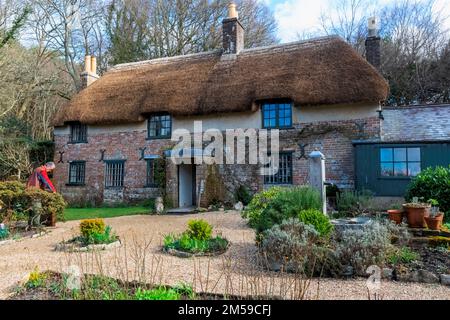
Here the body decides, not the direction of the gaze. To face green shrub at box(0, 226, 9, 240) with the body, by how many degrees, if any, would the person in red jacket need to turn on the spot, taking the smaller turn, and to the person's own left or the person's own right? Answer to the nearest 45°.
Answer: approximately 135° to the person's own right

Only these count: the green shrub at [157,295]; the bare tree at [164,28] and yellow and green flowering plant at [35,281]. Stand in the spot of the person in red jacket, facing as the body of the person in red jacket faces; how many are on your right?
2

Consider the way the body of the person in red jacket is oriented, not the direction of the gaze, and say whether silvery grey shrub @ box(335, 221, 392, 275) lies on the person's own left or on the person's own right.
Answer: on the person's own right

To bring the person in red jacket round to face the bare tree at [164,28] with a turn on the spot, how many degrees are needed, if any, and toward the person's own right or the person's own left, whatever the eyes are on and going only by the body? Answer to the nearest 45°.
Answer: approximately 45° to the person's own left

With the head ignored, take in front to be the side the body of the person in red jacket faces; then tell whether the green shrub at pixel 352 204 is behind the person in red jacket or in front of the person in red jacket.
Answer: in front

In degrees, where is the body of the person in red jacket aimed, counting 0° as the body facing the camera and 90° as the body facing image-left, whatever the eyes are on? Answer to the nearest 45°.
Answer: approximately 270°

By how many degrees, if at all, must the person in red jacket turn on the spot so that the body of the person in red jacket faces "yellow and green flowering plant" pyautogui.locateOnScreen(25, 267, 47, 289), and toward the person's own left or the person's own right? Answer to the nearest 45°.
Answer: approximately 90° to the person's own right

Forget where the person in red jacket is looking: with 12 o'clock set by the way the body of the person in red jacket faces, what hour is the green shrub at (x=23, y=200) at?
The green shrub is roughly at 4 o'clock from the person in red jacket.

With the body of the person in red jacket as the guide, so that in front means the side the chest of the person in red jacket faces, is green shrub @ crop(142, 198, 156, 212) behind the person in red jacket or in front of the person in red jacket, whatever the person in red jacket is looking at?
in front

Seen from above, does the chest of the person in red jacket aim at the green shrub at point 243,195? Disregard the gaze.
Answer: yes

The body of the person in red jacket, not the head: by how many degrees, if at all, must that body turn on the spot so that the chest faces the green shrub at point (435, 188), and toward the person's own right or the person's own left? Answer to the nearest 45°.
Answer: approximately 45° to the person's own right

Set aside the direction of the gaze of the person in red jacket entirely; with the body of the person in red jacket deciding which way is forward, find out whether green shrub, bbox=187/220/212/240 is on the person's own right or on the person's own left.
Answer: on the person's own right

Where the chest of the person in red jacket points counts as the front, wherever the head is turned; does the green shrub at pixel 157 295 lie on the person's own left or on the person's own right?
on the person's own right

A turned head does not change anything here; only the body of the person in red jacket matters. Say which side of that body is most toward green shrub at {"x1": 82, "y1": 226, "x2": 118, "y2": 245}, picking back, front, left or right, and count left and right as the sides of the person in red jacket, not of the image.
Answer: right
